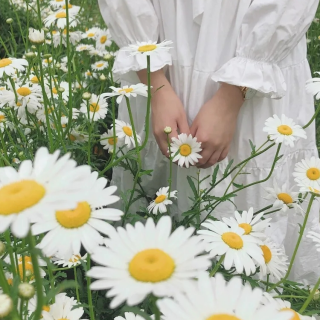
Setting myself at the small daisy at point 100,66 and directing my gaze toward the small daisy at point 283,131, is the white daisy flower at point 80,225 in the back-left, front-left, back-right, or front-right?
front-right

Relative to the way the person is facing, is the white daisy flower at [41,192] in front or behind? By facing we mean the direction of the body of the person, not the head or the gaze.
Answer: in front

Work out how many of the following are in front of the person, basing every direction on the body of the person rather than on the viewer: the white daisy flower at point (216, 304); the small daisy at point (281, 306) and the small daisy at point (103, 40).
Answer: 2

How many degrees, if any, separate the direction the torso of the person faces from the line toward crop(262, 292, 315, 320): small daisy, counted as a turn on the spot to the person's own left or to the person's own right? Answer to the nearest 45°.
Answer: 0° — they already face it

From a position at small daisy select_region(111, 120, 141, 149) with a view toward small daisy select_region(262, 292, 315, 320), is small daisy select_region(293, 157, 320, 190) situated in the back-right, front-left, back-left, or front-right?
front-left

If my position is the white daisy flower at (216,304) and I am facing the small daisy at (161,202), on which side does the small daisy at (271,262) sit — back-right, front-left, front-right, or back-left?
front-right

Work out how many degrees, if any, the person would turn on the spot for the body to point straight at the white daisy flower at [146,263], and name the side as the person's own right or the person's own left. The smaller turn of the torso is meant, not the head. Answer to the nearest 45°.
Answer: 0° — they already face it

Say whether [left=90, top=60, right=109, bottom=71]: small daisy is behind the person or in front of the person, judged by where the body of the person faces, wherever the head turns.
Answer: behind

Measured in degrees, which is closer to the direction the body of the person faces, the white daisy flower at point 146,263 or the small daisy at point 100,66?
the white daisy flower

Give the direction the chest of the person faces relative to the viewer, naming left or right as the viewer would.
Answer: facing the viewer

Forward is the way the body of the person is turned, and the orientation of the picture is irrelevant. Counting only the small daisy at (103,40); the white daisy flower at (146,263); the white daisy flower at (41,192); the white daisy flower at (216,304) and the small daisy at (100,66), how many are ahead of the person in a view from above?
3

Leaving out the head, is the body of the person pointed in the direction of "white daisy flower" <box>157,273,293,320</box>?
yes
